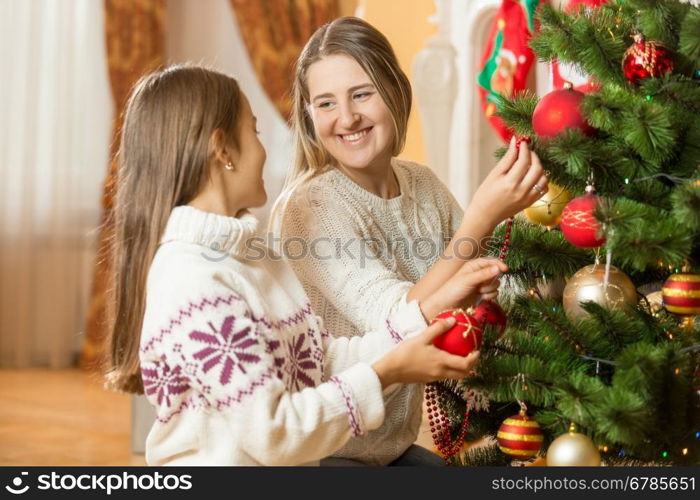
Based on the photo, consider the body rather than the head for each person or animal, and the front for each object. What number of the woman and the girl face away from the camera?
0

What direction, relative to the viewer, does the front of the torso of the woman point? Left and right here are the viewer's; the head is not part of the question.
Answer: facing the viewer and to the right of the viewer

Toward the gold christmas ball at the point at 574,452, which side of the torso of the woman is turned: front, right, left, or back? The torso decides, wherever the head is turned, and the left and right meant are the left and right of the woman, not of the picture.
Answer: front

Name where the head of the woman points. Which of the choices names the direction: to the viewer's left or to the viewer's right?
to the viewer's left

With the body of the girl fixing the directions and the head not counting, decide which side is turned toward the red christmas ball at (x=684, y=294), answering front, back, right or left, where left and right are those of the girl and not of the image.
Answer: front

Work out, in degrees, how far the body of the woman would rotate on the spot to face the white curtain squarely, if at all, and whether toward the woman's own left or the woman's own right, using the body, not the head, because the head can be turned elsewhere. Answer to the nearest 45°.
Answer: approximately 180°

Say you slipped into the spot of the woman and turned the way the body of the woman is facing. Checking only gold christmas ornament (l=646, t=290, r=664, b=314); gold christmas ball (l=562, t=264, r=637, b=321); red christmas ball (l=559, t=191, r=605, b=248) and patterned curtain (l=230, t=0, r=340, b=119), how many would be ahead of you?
3

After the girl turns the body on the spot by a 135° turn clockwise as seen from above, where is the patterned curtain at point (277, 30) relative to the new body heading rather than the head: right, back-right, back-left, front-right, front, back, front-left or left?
back-right

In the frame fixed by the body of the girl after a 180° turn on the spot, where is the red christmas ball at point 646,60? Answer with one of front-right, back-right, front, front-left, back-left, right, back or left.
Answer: back

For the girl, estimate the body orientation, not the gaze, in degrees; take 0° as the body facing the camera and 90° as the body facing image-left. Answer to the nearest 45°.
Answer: approximately 270°
